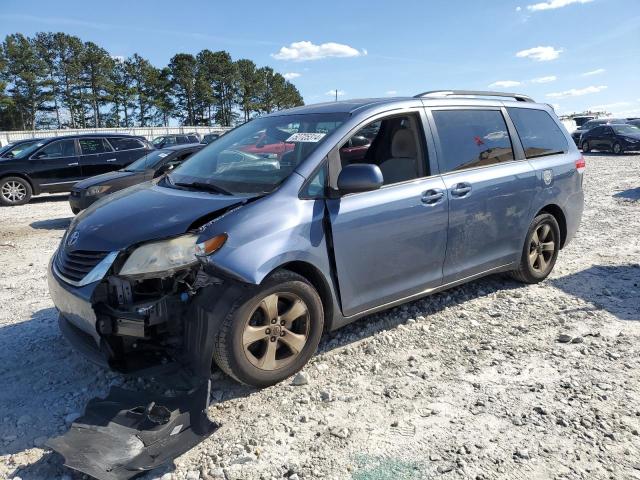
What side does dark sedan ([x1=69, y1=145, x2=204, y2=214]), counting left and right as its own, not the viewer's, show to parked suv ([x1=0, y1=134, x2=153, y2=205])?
right

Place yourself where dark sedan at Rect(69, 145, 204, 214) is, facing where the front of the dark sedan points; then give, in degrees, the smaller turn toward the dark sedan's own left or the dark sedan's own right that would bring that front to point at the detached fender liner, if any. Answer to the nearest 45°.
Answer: approximately 45° to the dark sedan's own left

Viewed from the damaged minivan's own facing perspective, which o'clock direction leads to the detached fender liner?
The detached fender liner is roughly at 12 o'clock from the damaged minivan.

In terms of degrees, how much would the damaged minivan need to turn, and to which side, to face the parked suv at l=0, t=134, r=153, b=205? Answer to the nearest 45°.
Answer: approximately 90° to its right

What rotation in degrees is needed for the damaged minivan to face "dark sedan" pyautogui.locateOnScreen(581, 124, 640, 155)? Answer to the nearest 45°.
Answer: approximately 180°

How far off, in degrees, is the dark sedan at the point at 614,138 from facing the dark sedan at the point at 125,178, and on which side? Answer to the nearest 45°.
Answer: approximately 45° to its right

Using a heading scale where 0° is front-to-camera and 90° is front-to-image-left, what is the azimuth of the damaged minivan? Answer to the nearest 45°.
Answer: approximately 45°
